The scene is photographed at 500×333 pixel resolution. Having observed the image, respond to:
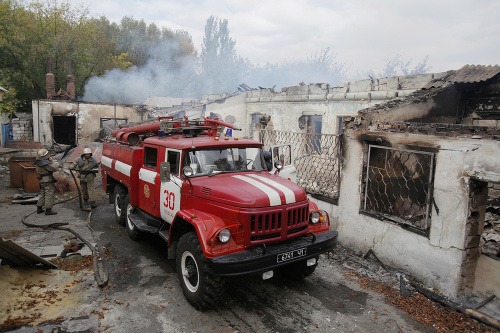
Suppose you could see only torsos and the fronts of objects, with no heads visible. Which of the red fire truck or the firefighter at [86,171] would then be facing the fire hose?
the firefighter

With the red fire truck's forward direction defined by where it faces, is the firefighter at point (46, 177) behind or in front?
behind

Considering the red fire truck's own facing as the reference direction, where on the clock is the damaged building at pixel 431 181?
The damaged building is roughly at 10 o'clock from the red fire truck.

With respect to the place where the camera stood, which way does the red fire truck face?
facing the viewer and to the right of the viewer

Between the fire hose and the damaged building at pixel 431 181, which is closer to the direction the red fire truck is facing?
the damaged building

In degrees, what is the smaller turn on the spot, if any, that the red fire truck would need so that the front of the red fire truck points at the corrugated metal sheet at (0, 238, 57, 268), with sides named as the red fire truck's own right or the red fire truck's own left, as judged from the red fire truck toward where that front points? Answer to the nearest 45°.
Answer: approximately 135° to the red fire truck's own right

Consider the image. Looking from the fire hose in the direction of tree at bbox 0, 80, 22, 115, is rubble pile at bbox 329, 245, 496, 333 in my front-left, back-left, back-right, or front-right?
back-right

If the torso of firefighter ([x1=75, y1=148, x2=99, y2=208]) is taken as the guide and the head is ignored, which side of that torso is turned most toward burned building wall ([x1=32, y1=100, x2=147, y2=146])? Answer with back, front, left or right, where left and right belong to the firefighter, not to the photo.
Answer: back

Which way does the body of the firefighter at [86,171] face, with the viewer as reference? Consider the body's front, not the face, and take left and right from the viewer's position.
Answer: facing the viewer
